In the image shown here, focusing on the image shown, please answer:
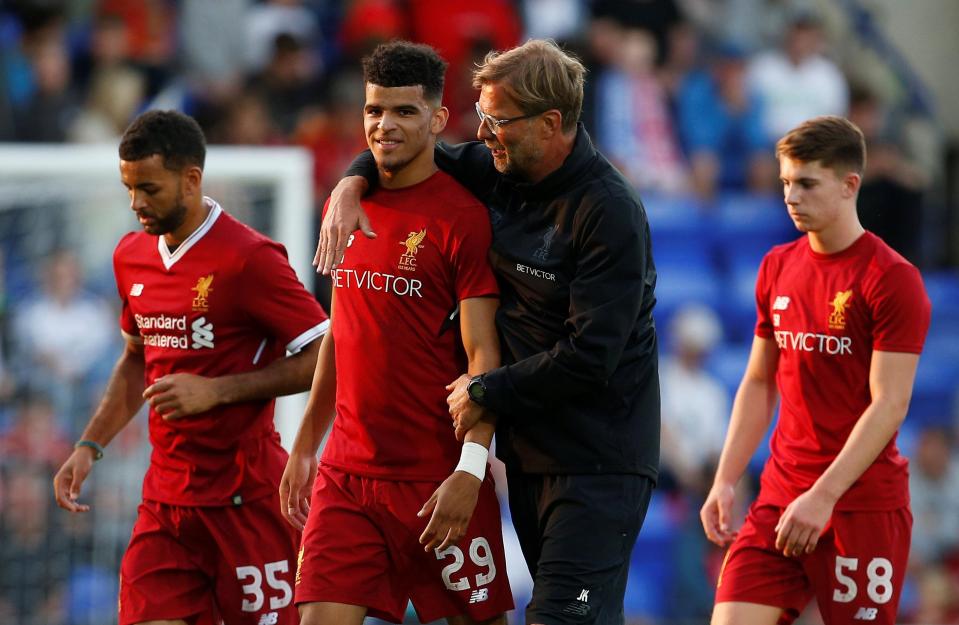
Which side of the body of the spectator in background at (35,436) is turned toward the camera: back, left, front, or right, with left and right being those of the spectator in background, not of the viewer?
front

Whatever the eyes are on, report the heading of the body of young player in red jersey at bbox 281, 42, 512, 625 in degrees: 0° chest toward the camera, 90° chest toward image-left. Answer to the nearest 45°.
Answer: approximately 45°

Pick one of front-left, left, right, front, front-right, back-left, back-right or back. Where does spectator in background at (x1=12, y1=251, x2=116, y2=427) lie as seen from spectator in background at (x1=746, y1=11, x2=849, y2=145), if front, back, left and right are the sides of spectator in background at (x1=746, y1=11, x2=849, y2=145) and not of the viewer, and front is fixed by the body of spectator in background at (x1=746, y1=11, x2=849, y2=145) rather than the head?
front-right

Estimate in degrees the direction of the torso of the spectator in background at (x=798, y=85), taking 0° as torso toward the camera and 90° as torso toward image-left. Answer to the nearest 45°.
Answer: approximately 0°

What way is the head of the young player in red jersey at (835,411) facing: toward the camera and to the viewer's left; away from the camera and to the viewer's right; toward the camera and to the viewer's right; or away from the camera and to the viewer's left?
toward the camera and to the viewer's left

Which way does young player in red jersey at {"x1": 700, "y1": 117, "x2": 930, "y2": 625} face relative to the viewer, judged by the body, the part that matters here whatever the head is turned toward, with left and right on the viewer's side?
facing the viewer and to the left of the viewer

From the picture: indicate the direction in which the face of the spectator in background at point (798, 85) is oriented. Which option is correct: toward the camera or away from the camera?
toward the camera

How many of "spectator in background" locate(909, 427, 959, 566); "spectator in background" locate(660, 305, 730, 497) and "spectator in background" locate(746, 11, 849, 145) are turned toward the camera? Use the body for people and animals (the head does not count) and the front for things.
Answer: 3

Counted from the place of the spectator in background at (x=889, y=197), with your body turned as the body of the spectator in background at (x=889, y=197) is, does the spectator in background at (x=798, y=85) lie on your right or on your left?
on your right

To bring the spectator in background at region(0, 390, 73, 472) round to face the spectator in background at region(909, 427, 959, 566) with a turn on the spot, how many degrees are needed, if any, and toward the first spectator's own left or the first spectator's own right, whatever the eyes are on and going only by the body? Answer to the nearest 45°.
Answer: approximately 90° to the first spectator's own left

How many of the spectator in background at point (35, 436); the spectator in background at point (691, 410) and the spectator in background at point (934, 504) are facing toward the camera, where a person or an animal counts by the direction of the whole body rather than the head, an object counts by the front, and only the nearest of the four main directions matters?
3

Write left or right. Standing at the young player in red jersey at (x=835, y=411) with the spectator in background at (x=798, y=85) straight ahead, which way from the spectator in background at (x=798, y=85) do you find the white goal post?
left

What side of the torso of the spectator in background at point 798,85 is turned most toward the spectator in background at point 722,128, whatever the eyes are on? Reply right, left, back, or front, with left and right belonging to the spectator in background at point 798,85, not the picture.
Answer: right
